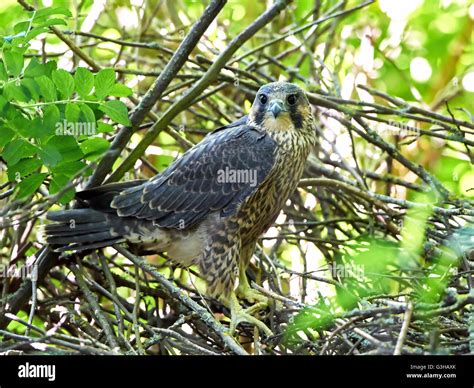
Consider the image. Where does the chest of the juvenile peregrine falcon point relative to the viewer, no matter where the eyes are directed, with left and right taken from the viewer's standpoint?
facing to the right of the viewer
